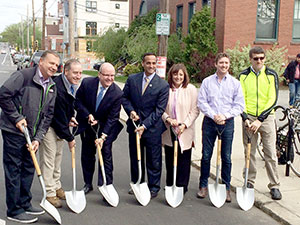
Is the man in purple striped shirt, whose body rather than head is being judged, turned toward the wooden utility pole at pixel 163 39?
no

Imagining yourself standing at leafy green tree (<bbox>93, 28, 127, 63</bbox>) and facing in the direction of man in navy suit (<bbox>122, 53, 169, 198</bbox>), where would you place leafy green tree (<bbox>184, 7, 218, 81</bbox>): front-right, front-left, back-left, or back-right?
front-left

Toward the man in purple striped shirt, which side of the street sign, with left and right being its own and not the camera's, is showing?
front

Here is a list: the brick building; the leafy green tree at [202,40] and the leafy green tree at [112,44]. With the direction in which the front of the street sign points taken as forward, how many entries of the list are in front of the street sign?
0

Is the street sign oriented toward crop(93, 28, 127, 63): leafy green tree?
no

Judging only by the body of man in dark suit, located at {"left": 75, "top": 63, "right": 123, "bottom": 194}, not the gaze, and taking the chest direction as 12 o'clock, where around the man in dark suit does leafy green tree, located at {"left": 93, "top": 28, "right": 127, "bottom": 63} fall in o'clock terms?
The leafy green tree is roughly at 6 o'clock from the man in dark suit.

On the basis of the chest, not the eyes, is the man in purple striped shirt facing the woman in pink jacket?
no

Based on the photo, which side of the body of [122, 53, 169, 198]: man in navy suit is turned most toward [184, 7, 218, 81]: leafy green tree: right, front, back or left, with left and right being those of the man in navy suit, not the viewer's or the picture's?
back

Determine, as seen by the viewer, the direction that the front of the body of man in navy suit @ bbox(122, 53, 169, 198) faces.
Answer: toward the camera

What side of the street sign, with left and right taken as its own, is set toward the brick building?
back

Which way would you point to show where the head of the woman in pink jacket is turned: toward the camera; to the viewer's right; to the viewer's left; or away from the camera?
toward the camera

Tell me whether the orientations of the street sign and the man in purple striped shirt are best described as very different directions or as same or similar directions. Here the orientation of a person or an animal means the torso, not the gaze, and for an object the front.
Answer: same or similar directions

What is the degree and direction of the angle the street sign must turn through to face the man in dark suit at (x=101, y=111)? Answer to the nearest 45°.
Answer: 0° — it already faces them

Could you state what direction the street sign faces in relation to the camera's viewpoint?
facing the viewer

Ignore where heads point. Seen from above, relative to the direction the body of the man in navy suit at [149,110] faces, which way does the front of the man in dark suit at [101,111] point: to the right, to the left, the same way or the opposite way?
the same way

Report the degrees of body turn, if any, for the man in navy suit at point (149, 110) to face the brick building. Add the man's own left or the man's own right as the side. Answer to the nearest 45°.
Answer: approximately 180°

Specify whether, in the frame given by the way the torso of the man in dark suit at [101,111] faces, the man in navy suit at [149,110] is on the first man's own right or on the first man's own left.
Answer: on the first man's own left

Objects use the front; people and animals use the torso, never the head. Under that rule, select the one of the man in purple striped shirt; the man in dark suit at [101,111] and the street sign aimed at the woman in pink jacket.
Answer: the street sign

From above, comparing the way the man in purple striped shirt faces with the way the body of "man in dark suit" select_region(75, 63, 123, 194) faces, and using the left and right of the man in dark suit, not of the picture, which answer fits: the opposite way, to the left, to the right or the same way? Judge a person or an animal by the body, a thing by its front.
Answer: the same way

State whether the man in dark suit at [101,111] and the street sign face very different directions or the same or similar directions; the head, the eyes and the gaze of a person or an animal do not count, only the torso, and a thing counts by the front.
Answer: same or similar directions

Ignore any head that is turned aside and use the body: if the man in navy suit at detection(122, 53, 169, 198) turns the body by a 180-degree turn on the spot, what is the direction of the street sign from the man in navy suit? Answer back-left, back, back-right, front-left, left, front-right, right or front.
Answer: front

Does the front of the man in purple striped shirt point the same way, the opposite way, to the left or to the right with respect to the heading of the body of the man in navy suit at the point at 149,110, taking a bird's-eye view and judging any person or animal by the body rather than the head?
the same way
